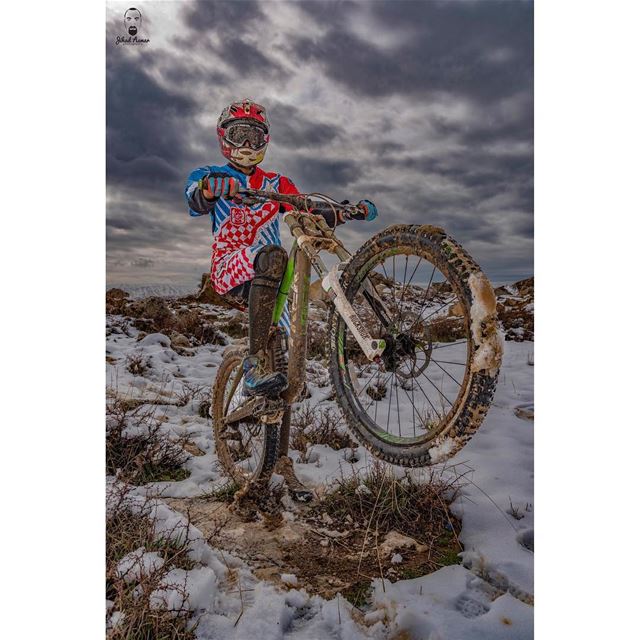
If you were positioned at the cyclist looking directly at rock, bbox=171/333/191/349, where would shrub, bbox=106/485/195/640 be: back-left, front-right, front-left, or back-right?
back-left

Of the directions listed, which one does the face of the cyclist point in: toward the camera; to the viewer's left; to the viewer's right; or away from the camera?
toward the camera

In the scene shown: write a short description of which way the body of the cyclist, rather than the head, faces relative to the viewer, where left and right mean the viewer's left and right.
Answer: facing the viewer and to the right of the viewer

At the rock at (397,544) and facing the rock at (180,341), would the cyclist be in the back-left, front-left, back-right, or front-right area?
front-left
